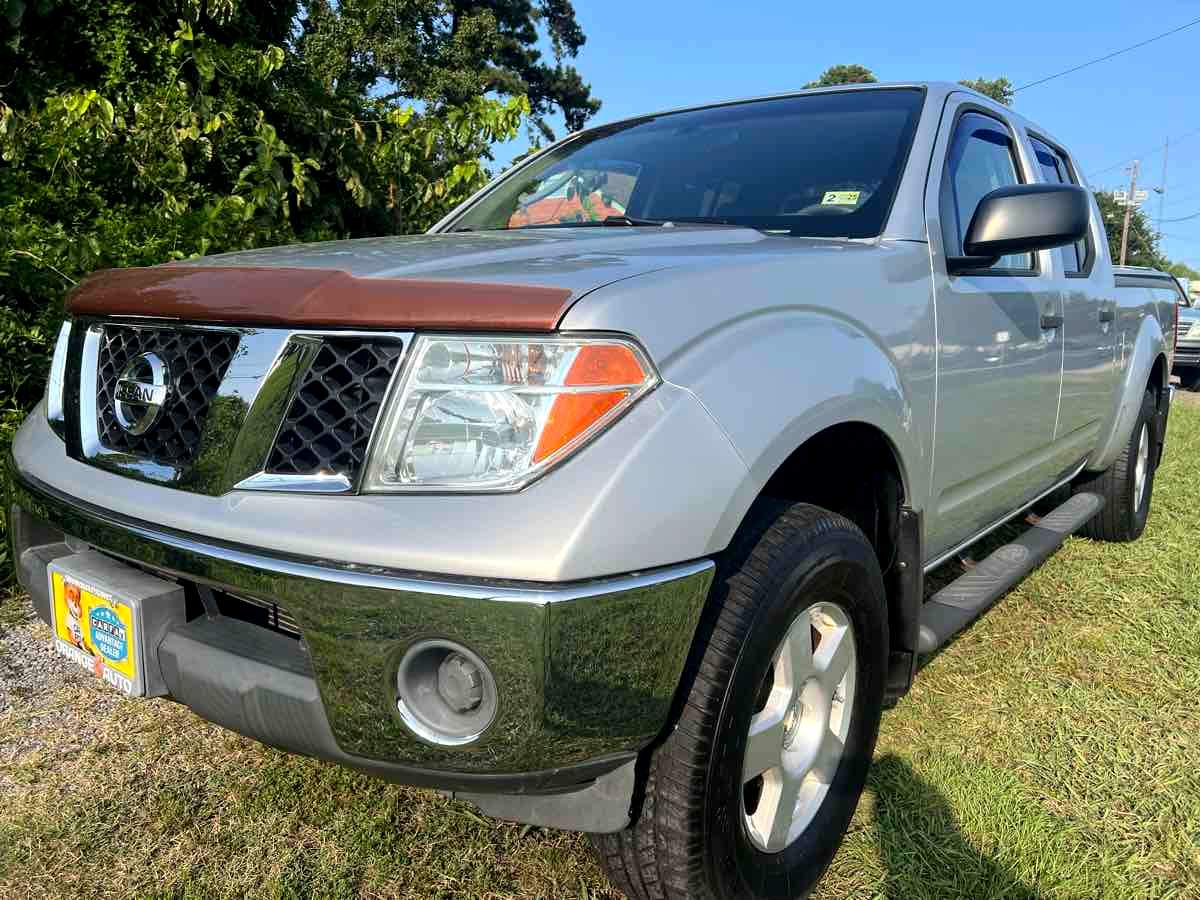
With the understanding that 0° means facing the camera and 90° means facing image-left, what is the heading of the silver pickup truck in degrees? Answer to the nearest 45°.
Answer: approximately 45°

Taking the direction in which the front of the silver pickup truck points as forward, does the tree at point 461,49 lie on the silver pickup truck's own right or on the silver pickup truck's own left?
on the silver pickup truck's own right

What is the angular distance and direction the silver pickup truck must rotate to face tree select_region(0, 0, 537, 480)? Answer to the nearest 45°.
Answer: approximately 90° to its right
